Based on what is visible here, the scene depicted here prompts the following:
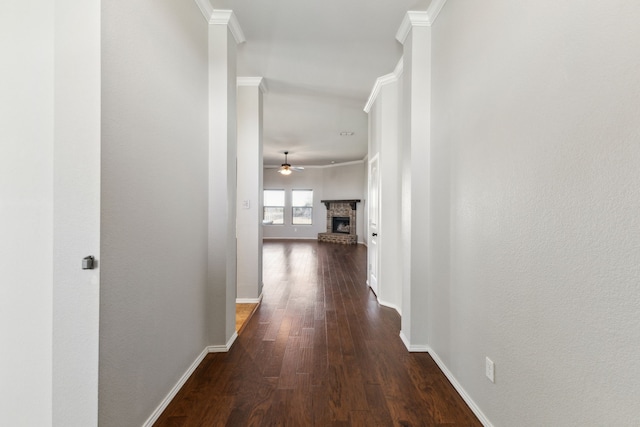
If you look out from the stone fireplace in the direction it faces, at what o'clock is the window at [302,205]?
The window is roughly at 2 o'clock from the stone fireplace.

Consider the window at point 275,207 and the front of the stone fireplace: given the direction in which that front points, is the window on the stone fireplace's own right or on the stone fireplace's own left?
on the stone fireplace's own right

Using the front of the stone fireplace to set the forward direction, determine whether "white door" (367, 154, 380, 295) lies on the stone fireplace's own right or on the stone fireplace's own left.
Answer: on the stone fireplace's own left

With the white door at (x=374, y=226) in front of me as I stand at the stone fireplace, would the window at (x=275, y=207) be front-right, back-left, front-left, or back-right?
back-right

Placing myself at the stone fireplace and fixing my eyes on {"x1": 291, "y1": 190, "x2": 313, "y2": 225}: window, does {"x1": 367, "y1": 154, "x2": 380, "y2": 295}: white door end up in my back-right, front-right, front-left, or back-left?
back-left

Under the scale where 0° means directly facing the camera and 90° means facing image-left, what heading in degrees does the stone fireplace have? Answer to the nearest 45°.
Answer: approximately 45°
